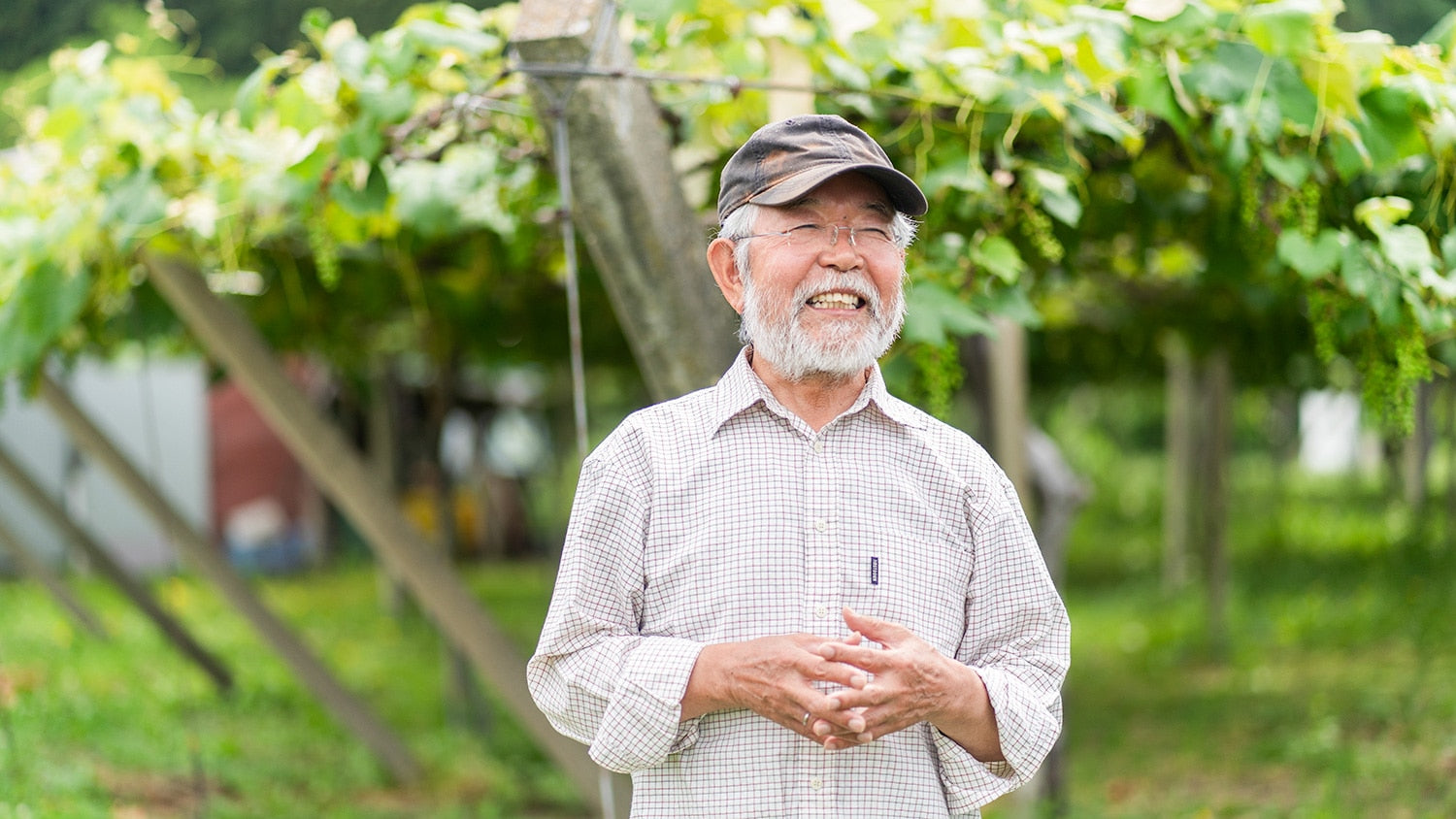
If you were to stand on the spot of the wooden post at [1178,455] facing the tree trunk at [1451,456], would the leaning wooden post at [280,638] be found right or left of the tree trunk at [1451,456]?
right

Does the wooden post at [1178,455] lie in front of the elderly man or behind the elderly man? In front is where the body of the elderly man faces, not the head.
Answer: behind

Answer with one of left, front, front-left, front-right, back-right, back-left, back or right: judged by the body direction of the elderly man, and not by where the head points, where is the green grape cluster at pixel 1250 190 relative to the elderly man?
back-left

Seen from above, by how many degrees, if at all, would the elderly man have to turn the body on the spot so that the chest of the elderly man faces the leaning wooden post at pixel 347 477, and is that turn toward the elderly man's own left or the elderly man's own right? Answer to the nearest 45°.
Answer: approximately 135° to the elderly man's own right

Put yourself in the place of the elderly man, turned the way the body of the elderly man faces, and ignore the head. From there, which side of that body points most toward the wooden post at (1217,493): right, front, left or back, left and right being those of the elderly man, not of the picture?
back

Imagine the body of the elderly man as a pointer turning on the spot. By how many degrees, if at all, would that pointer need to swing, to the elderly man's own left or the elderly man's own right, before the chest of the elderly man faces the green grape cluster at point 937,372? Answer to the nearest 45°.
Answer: approximately 180°

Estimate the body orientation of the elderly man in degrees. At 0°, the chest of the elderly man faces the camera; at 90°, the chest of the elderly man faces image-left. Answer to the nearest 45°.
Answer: approximately 0°

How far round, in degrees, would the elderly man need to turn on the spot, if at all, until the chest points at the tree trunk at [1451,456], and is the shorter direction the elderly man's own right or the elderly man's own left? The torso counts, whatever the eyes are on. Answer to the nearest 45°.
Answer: approximately 135° to the elderly man's own left

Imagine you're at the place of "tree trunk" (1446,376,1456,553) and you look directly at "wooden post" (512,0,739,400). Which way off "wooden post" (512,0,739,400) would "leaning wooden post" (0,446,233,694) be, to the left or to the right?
right

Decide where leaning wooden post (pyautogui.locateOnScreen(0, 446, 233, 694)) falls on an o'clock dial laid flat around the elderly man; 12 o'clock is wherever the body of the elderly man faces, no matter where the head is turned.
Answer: The leaning wooden post is roughly at 5 o'clock from the elderly man.

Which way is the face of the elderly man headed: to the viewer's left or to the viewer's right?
to the viewer's right
